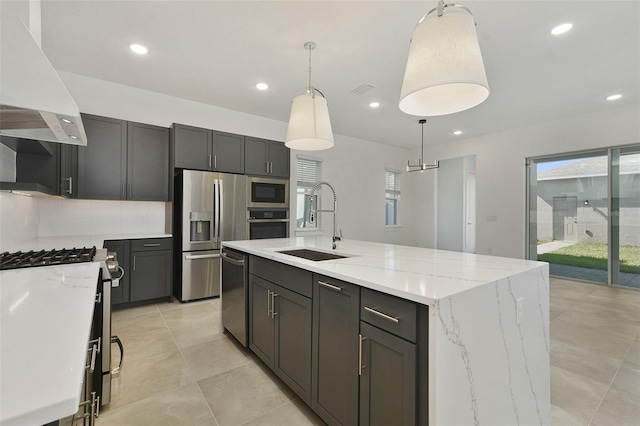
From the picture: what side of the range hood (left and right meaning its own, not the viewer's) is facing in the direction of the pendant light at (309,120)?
front

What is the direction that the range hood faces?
to the viewer's right

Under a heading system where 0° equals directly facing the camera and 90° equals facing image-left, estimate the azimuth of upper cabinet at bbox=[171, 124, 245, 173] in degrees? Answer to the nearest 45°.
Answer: approximately 315°

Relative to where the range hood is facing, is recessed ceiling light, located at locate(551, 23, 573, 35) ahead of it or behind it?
ahead

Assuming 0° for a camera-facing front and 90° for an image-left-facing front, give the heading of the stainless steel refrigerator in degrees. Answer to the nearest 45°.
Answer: approximately 315°

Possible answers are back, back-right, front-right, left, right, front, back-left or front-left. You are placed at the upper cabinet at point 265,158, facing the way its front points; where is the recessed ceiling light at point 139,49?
right

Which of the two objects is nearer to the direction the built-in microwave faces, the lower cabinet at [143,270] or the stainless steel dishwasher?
the stainless steel dishwasher

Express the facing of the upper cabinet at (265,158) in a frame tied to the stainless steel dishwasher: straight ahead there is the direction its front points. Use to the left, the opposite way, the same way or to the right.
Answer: to the left

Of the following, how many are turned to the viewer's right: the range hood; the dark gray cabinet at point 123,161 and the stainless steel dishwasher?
1

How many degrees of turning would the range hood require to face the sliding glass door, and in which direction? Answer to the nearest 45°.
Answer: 0° — it already faces it

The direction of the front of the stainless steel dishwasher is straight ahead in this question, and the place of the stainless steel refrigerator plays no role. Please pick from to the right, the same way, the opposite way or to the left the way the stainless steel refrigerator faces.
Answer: to the left
